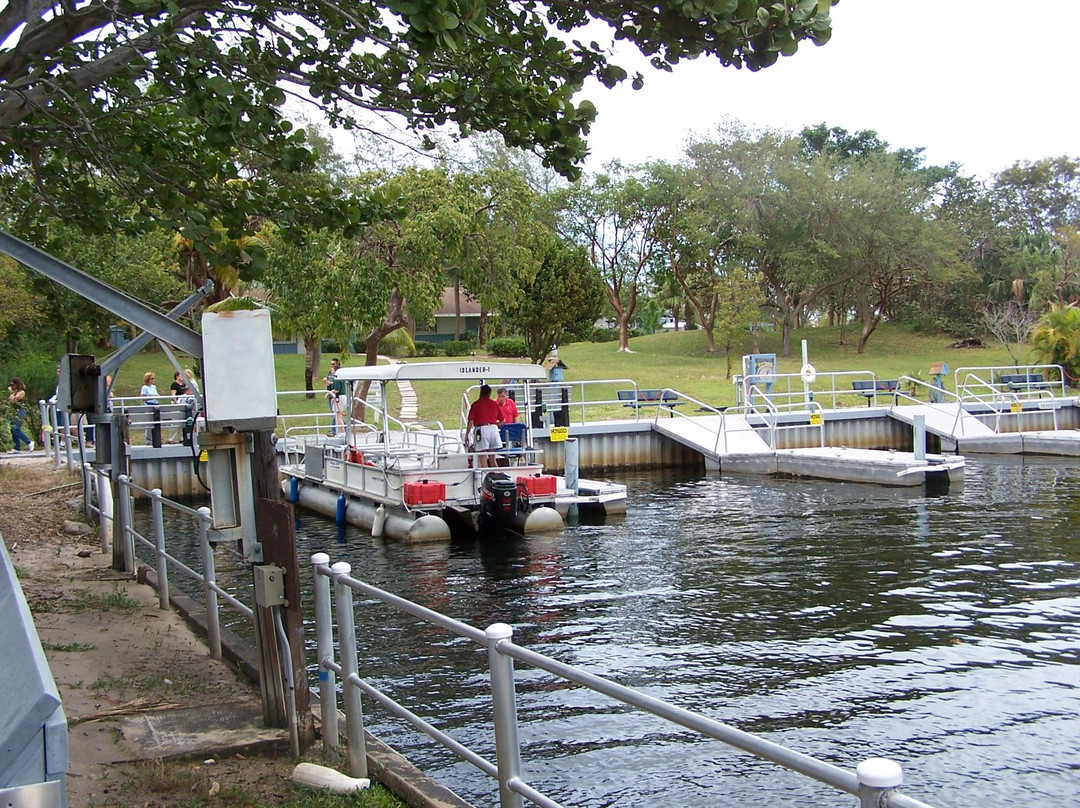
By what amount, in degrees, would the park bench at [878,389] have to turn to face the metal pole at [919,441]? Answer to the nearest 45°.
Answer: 0° — it already faces it

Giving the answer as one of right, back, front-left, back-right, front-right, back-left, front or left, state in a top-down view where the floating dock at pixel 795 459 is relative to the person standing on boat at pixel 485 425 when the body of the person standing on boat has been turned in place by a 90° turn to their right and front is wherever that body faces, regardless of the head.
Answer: front-left

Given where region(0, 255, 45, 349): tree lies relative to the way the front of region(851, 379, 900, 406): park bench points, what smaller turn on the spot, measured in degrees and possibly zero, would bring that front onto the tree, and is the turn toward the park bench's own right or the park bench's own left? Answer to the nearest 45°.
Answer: approximately 45° to the park bench's own right

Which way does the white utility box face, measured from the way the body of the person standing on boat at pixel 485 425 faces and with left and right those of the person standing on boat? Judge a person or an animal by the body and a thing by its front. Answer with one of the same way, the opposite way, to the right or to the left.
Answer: the opposite way

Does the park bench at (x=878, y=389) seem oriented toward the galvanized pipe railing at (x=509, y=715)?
yes

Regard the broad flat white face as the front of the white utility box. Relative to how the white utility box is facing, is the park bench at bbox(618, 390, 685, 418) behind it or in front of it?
behind

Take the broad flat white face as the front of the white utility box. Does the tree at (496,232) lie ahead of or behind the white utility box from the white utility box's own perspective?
behind

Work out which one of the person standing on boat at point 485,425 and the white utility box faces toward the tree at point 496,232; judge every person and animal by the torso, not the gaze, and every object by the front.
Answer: the person standing on boat

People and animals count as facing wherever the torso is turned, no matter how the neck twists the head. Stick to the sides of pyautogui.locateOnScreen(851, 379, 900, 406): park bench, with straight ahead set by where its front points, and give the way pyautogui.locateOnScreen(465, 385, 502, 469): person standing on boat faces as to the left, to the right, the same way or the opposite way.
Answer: the opposite way

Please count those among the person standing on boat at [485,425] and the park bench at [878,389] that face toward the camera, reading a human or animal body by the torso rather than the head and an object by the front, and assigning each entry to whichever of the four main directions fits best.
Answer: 1

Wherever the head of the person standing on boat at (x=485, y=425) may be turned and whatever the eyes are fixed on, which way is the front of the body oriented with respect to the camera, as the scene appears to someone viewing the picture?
away from the camera
